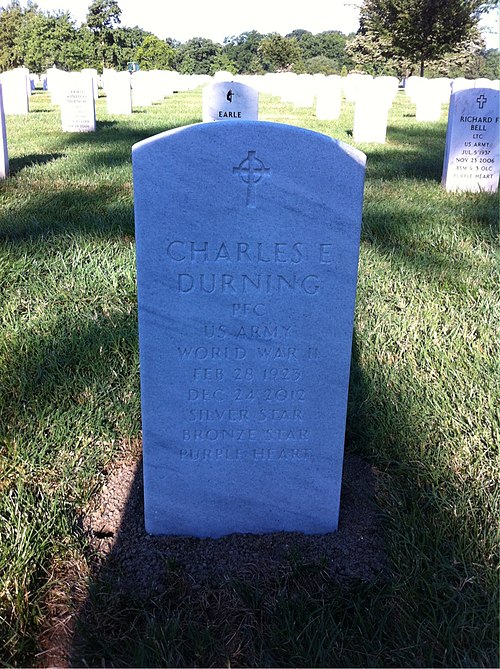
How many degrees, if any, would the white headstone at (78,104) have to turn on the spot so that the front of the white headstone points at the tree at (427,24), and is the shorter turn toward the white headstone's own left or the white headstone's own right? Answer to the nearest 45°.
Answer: approximately 135° to the white headstone's own left

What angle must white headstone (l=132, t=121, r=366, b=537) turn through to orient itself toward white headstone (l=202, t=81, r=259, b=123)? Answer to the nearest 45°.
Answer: approximately 180°

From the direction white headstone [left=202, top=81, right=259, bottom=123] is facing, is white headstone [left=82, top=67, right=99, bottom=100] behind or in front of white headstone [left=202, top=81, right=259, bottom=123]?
behind

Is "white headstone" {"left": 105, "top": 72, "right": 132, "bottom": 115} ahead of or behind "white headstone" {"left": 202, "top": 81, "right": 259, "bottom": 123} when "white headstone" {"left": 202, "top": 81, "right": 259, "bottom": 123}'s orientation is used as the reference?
behind

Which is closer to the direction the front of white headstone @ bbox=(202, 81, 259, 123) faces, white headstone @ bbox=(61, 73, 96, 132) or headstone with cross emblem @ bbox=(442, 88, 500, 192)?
the headstone with cross emblem

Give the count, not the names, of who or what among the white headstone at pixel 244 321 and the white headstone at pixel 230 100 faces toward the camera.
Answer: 2

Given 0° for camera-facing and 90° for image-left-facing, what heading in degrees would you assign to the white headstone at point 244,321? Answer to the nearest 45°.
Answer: approximately 0°

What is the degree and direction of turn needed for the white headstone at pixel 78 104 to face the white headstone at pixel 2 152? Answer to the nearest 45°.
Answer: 0° — it already faces it
